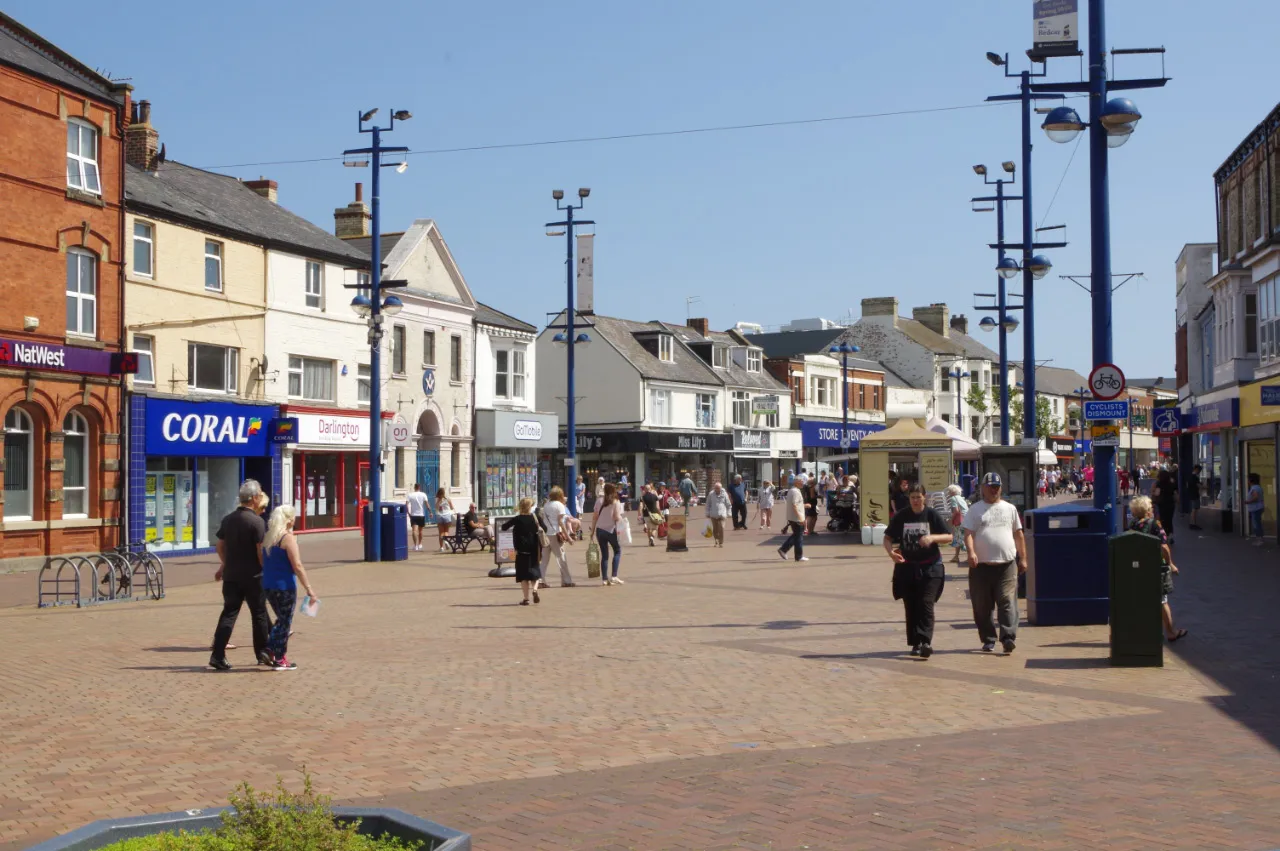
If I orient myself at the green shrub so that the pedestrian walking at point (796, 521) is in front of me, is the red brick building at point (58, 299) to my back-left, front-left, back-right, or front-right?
front-left

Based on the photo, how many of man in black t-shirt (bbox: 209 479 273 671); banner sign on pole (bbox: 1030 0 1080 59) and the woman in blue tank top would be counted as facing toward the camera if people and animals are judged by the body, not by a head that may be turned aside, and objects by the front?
1

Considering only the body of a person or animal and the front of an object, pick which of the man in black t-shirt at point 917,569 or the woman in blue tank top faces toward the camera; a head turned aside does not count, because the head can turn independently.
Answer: the man in black t-shirt

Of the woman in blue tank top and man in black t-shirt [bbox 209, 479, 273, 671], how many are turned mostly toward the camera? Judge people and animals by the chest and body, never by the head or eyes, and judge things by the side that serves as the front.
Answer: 0

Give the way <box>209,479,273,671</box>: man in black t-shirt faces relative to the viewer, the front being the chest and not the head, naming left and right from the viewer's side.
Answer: facing away from the viewer and to the right of the viewer

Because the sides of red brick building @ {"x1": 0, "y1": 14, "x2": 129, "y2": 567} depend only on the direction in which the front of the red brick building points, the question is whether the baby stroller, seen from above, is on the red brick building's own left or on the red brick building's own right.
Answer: on the red brick building's own left

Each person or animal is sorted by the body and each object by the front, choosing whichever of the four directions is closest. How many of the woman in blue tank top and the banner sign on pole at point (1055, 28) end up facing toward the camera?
1

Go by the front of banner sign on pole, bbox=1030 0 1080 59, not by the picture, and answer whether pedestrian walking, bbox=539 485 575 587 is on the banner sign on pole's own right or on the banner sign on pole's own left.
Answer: on the banner sign on pole's own right

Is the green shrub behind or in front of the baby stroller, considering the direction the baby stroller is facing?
in front

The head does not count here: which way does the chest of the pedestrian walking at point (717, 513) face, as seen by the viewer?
toward the camera

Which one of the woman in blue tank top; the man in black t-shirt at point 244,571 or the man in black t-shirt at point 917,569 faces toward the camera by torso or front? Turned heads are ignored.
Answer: the man in black t-shirt at point 917,569

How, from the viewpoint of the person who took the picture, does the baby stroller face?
facing the viewer and to the left of the viewer

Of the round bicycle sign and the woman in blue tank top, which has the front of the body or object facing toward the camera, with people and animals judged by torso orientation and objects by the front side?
the round bicycle sign

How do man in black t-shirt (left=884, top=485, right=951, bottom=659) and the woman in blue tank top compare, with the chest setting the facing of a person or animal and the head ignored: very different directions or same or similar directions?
very different directions

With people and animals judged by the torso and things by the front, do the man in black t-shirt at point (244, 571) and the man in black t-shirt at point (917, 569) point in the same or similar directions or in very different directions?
very different directions

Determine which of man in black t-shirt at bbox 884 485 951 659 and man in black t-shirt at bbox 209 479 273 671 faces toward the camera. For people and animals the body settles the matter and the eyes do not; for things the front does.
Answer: man in black t-shirt at bbox 884 485 951 659

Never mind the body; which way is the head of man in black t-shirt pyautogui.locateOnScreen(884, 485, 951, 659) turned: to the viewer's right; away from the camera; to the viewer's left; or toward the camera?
toward the camera
